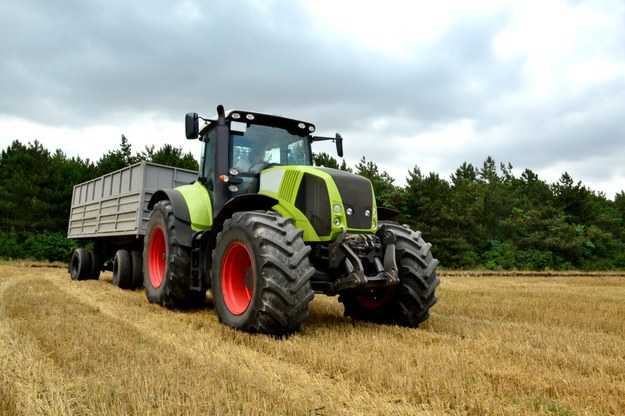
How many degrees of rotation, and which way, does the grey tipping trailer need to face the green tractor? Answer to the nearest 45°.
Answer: approximately 45° to its right

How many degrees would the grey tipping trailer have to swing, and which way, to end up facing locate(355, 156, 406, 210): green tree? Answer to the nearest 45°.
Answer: approximately 90° to its left

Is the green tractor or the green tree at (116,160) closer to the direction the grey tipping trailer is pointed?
the green tractor

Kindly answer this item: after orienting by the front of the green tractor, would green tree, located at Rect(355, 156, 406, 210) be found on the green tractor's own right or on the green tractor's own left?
on the green tractor's own left

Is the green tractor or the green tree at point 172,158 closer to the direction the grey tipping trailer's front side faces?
the green tractor

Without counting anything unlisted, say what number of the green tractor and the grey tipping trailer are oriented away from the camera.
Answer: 0

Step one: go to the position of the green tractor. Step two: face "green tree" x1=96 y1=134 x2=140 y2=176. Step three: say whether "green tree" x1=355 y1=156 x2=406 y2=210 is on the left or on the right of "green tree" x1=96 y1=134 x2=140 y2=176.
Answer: right

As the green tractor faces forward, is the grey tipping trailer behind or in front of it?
behind

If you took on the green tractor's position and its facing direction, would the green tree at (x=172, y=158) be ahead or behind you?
behind

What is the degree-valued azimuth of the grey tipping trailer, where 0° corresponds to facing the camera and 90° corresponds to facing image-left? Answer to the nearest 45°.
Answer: approximately 315°

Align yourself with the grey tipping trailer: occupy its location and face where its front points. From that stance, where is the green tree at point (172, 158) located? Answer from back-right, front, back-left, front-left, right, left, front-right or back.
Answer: back-left

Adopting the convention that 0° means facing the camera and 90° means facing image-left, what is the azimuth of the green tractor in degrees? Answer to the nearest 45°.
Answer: approximately 315°

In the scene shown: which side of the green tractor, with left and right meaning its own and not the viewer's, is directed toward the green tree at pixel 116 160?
back

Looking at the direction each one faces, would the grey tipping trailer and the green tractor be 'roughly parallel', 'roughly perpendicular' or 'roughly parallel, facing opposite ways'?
roughly parallel
